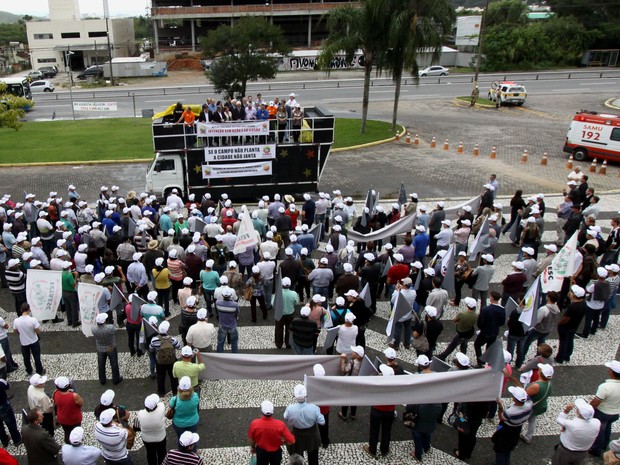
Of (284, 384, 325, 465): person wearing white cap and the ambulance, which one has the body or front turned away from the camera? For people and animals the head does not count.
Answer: the person wearing white cap

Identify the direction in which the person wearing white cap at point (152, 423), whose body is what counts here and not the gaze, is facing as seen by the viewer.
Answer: away from the camera

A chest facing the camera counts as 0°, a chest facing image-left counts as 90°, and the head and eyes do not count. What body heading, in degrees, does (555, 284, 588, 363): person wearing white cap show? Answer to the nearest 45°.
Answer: approximately 135°

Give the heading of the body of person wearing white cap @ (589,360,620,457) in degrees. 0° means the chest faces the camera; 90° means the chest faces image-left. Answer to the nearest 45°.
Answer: approximately 135°

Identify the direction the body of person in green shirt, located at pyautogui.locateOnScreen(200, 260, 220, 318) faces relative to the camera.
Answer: away from the camera

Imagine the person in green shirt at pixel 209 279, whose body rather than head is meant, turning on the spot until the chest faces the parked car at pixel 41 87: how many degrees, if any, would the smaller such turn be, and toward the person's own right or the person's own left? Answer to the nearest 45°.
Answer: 0° — they already face it

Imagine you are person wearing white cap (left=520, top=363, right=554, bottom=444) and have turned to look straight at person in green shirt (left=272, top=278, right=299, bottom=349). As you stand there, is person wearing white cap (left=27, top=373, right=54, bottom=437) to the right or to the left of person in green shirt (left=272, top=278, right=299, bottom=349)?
left

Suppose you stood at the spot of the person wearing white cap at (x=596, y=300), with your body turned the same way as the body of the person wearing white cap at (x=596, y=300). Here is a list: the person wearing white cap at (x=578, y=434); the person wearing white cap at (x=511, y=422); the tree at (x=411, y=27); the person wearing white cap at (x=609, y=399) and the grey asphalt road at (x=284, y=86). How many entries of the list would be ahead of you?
2

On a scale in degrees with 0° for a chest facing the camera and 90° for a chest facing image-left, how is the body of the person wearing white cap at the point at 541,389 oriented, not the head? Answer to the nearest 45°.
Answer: approximately 135°

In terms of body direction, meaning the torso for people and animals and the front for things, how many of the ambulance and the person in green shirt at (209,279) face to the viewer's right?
1

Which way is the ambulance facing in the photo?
to the viewer's right

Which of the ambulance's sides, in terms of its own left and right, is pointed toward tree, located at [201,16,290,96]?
back

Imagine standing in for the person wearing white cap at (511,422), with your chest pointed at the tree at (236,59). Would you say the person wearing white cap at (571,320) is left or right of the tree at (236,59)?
right

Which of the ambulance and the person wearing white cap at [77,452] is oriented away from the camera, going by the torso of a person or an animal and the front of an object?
the person wearing white cap

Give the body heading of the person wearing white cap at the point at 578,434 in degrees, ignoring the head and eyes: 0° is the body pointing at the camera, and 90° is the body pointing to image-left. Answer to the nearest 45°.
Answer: approximately 135°

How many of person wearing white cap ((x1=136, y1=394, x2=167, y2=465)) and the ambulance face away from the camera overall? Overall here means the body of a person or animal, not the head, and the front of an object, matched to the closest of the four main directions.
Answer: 1

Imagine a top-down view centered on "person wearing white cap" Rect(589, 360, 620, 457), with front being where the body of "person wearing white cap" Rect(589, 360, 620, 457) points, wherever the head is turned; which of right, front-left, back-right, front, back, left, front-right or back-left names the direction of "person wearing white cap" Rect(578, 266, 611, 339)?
front-right

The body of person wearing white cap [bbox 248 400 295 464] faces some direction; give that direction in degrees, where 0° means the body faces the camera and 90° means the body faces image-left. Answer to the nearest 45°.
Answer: approximately 180°
